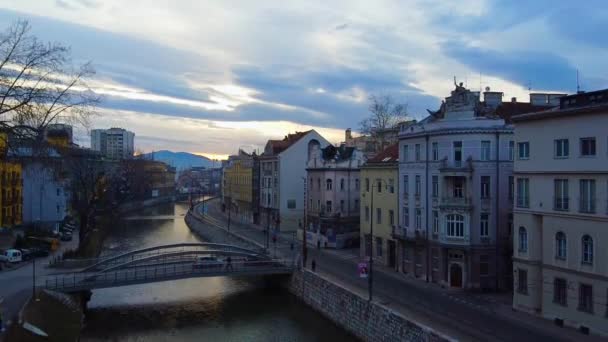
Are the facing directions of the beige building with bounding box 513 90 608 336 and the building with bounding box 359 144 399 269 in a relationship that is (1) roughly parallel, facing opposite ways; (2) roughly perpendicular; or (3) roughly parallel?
roughly parallel

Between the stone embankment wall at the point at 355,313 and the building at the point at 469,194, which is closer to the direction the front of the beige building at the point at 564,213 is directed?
the stone embankment wall

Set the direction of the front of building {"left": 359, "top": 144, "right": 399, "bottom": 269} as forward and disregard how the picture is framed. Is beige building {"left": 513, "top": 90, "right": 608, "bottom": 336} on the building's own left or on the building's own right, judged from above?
on the building's own left

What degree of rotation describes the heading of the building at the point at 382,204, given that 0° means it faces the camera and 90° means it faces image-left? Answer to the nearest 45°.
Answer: approximately 45°

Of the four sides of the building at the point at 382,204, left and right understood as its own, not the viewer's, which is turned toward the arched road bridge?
front

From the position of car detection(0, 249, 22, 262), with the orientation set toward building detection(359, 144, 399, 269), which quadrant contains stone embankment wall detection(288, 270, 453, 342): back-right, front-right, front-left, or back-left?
front-right

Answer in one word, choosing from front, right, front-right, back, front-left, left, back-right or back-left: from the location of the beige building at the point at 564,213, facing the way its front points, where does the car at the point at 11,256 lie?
front-right

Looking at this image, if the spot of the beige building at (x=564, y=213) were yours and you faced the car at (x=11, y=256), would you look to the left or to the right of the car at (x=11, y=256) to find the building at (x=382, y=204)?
right

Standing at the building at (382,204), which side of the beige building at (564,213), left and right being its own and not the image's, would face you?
right

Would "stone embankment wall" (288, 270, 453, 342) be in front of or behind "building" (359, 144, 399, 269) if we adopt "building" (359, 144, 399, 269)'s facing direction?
in front

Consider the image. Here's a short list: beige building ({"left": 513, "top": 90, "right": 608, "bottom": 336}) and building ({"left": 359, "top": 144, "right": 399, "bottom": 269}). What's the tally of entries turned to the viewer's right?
0

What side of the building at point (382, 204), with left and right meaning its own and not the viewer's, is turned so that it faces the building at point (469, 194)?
left
